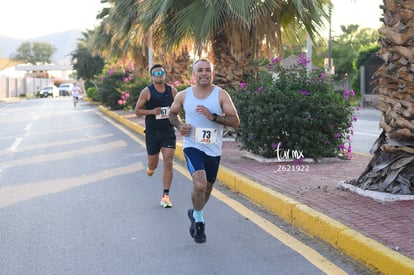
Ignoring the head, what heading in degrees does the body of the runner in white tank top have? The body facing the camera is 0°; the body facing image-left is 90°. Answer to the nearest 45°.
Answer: approximately 0°

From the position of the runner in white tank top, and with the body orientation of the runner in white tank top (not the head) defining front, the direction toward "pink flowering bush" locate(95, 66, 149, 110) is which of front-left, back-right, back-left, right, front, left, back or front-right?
back

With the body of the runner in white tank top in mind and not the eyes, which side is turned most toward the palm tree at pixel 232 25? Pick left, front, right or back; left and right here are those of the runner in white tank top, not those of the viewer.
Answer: back
